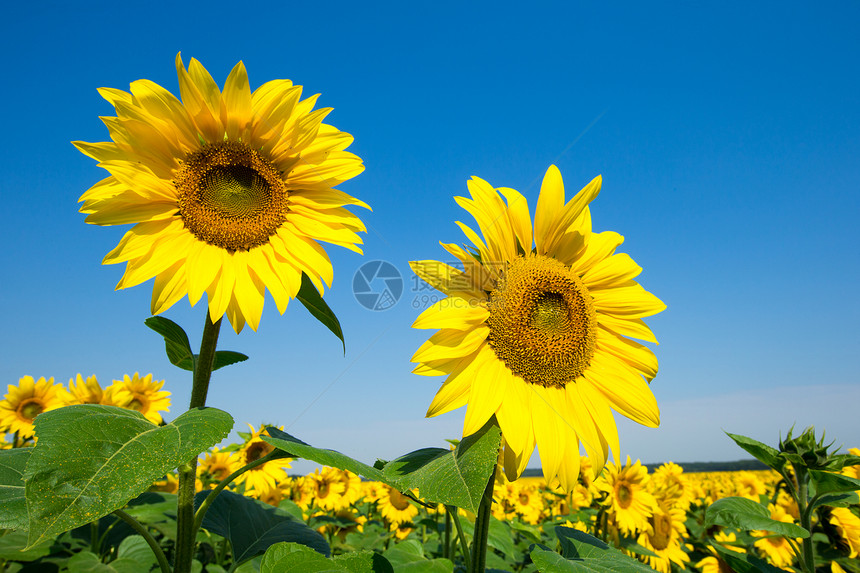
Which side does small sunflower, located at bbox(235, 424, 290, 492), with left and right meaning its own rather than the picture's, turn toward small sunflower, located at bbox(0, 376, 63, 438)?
right

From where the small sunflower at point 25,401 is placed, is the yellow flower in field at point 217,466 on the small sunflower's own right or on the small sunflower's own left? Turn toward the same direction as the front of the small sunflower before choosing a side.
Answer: on the small sunflower's own left

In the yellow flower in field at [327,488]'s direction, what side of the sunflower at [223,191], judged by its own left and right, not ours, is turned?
back

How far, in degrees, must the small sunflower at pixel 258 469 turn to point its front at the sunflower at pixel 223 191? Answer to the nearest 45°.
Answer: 0° — it already faces it

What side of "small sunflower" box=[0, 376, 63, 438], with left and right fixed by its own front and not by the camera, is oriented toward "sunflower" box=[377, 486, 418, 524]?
left

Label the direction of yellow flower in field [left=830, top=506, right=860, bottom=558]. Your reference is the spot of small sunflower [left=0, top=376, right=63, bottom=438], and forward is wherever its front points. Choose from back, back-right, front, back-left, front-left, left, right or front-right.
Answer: front-left

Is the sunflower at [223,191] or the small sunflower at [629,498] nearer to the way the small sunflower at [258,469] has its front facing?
the sunflower

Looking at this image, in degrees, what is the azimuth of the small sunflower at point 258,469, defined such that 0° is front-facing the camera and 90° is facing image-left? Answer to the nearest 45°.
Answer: approximately 0°
